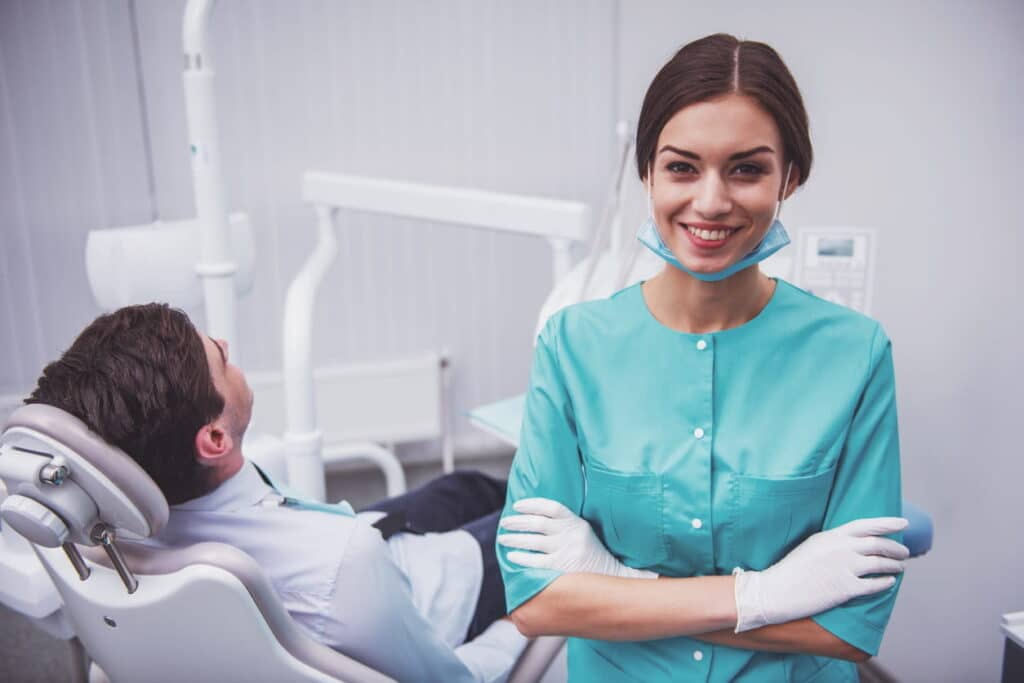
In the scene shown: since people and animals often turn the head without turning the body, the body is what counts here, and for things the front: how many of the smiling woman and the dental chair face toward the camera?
1

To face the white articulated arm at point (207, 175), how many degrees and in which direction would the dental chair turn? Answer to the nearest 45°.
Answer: approximately 45° to its left

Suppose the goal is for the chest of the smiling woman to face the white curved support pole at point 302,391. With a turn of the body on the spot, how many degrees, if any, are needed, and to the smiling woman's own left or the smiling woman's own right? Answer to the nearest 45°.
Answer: approximately 135° to the smiling woman's own right

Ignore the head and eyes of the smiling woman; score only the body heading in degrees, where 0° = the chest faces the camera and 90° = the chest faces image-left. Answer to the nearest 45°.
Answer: approximately 0°

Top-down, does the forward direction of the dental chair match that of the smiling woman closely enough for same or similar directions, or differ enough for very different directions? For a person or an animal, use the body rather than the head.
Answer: very different directions

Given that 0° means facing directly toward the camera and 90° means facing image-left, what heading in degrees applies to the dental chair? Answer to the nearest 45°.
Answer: approximately 225°
